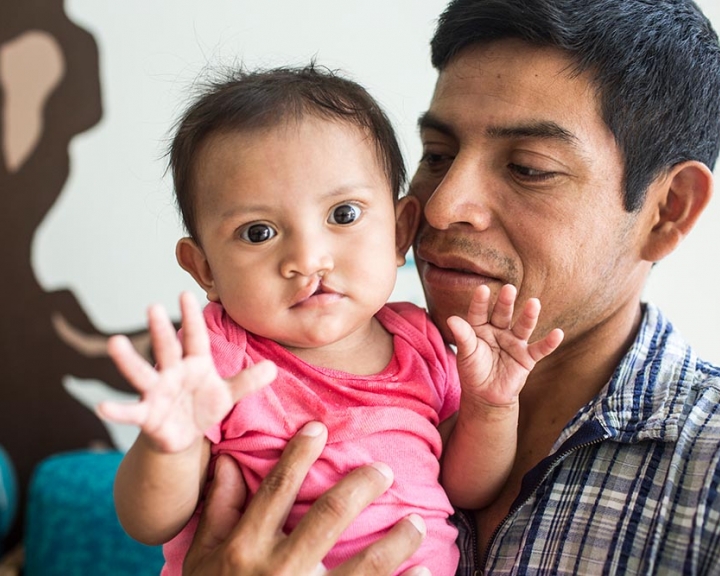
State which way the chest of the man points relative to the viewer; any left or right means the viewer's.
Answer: facing the viewer and to the left of the viewer

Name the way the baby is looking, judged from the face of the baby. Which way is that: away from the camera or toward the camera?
toward the camera

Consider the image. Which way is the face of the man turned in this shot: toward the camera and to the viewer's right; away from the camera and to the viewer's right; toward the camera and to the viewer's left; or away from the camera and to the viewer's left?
toward the camera and to the viewer's left

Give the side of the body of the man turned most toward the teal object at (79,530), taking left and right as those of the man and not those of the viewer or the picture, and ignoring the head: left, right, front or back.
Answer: right

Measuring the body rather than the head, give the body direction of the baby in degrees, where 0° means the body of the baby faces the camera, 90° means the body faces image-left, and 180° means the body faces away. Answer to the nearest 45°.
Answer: approximately 0°
